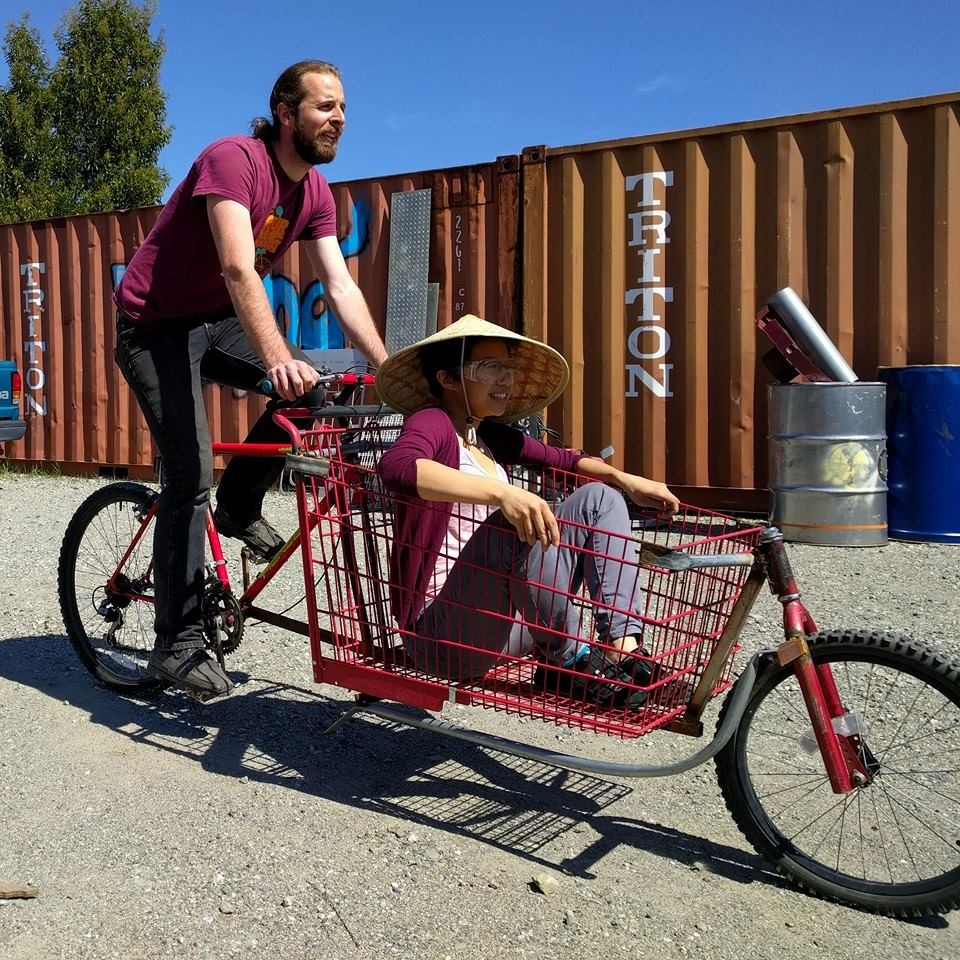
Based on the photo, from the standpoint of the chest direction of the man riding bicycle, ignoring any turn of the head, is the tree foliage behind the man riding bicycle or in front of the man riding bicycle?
behind

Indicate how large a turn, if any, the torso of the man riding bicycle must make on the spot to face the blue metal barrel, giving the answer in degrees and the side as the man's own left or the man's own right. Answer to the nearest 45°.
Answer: approximately 90° to the man's own left

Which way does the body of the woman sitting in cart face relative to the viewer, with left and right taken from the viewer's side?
facing the viewer and to the right of the viewer

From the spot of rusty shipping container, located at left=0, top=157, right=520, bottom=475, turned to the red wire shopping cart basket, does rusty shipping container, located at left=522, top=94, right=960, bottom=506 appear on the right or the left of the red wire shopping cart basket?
left

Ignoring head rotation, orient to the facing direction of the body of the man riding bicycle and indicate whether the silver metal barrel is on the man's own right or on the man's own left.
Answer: on the man's own left

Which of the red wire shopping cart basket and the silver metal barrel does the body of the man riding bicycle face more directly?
the red wire shopping cart basket

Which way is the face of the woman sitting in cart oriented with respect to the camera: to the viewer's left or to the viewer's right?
to the viewer's right

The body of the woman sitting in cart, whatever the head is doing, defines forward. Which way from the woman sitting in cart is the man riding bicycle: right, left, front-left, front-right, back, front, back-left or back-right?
back

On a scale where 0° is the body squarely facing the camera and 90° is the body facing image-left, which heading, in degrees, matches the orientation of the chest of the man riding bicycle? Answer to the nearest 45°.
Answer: approximately 315°
